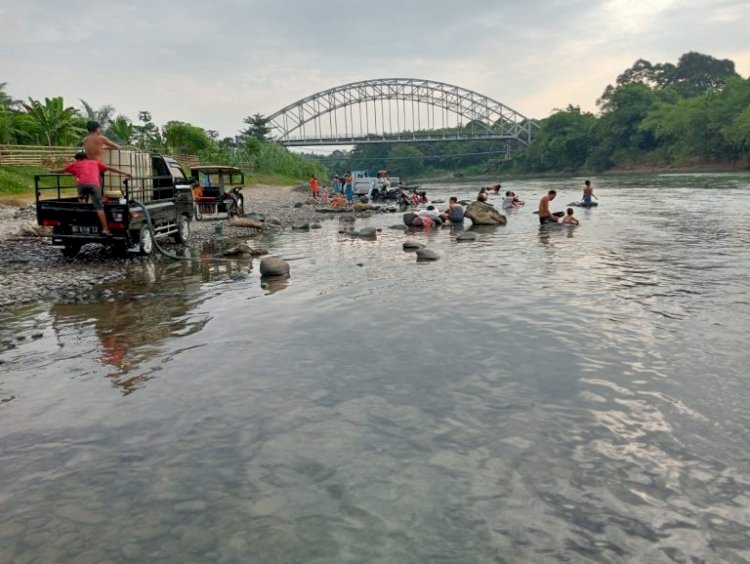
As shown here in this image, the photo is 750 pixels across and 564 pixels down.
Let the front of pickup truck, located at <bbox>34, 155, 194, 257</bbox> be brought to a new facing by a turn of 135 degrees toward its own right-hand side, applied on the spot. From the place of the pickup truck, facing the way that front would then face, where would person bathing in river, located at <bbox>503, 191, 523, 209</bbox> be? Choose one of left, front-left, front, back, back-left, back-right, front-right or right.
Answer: back-left

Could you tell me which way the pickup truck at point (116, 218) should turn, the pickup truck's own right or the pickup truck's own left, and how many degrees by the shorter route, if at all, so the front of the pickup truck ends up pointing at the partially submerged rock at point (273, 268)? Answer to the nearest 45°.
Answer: approximately 90° to the pickup truck's own right

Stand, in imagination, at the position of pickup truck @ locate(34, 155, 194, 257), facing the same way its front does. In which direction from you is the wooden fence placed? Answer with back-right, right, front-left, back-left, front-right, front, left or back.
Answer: front-left

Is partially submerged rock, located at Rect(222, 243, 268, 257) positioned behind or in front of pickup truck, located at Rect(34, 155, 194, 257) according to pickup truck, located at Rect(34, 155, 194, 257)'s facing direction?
in front

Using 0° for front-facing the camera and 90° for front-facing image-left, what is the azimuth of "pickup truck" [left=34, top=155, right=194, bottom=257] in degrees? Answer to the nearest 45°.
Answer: approximately 225°

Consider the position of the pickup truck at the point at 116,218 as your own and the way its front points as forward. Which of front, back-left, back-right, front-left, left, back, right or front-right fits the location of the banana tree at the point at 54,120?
front-left
